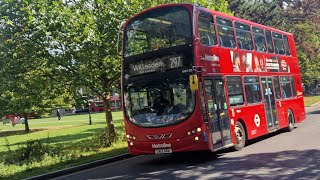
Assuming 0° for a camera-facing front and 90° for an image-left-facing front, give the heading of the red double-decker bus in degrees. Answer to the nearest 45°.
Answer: approximately 45°

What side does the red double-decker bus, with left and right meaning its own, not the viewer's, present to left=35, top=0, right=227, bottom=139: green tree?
right

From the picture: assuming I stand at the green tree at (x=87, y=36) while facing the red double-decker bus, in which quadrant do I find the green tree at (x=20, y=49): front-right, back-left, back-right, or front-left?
back-left

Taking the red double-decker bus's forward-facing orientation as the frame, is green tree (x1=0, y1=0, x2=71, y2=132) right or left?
on its right

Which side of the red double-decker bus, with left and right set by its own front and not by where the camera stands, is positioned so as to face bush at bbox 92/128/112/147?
front
